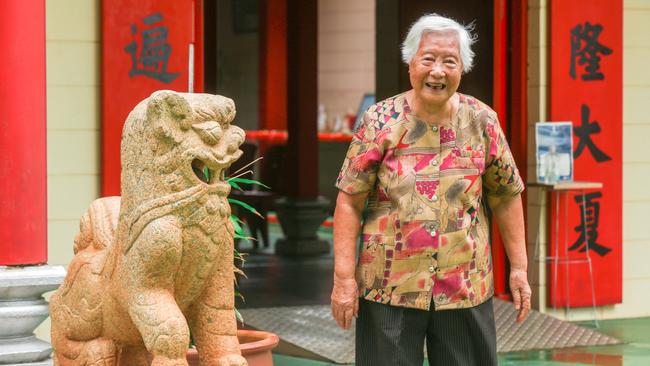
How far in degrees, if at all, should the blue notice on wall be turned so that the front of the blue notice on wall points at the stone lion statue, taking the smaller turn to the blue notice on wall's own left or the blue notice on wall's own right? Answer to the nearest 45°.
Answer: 0° — it already faces it

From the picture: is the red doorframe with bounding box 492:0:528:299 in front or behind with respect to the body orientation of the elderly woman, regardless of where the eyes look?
behind

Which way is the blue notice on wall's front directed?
toward the camera

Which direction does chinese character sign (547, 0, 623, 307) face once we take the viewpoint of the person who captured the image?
facing the viewer

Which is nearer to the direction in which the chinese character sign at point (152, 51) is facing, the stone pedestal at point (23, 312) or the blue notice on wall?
the stone pedestal

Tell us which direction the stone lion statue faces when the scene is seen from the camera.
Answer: facing the viewer and to the right of the viewer

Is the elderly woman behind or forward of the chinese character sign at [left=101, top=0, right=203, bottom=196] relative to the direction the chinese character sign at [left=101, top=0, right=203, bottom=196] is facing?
forward

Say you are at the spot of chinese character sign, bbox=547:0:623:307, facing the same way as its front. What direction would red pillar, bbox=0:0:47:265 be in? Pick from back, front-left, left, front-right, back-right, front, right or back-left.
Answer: front-right

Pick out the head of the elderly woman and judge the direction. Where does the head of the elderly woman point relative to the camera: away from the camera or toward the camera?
toward the camera

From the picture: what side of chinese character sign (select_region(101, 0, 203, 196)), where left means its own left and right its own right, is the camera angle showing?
front

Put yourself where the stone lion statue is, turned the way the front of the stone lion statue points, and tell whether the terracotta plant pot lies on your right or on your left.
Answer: on your left
